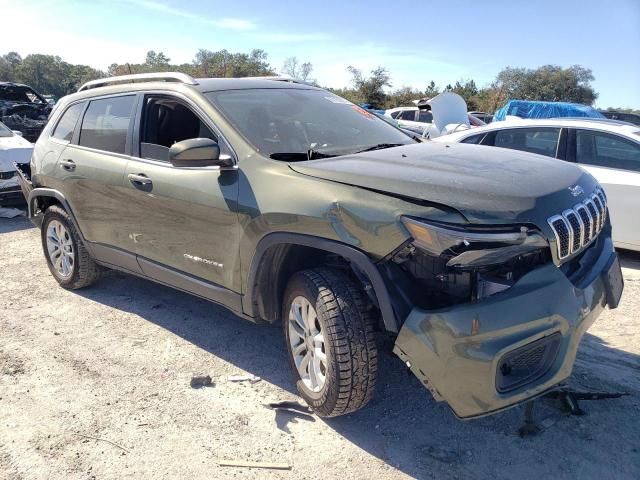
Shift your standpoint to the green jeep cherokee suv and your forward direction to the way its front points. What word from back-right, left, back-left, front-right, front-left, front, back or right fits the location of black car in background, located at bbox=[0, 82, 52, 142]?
back

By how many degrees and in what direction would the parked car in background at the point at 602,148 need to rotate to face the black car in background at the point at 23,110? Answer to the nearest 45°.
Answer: approximately 135° to its right

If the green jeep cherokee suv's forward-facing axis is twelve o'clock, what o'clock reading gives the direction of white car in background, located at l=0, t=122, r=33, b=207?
The white car in background is roughly at 6 o'clock from the green jeep cherokee suv.

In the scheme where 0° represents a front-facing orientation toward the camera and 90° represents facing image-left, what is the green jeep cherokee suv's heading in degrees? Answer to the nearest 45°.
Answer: approximately 315°

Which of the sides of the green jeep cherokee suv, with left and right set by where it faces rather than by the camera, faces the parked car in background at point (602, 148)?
left
